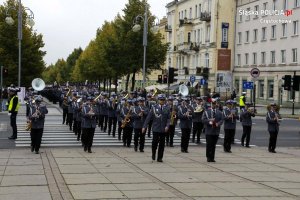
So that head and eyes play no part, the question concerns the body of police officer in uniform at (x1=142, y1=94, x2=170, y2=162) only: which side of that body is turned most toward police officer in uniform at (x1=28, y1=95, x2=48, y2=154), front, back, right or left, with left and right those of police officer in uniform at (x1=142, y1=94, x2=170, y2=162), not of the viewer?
right

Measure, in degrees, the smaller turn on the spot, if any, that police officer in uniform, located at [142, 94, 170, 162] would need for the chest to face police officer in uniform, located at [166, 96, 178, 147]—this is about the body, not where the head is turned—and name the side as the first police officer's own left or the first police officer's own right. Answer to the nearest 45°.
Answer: approximately 180°

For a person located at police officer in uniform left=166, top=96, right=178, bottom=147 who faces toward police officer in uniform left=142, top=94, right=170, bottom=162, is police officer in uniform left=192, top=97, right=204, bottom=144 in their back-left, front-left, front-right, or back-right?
back-left

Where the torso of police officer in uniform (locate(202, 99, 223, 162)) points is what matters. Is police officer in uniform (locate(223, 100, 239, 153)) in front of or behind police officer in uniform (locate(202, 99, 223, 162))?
behind

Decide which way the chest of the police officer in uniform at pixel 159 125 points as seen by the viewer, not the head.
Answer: toward the camera

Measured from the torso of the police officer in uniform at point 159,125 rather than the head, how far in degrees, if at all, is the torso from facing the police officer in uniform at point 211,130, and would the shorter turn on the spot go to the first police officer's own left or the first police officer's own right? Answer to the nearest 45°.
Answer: approximately 90° to the first police officer's own left

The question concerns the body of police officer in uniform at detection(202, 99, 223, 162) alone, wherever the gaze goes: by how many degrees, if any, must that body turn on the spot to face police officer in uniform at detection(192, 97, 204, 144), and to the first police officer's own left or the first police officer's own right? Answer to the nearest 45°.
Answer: approximately 180°

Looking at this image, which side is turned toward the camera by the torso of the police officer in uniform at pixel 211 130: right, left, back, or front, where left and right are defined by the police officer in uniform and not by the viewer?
front
